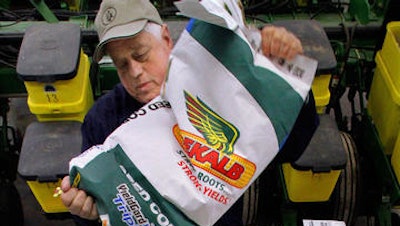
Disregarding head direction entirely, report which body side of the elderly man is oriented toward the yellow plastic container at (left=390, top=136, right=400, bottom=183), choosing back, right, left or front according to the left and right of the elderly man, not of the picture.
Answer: left

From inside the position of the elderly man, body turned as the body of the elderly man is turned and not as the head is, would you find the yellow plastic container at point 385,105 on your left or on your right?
on your left

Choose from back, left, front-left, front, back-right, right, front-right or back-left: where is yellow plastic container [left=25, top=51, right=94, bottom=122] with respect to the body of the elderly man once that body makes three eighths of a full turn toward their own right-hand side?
front

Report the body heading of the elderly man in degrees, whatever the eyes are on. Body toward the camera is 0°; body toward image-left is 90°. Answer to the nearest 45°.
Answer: approximately 0°

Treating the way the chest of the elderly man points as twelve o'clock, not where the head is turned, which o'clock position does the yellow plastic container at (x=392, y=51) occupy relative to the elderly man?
The yellow plastic container is roughly at 8 o'clock from the elderly man.

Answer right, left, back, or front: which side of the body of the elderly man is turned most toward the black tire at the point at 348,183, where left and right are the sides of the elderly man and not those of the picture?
left

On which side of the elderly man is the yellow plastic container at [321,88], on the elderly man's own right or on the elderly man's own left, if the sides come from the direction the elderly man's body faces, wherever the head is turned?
on the elderly man's own left
